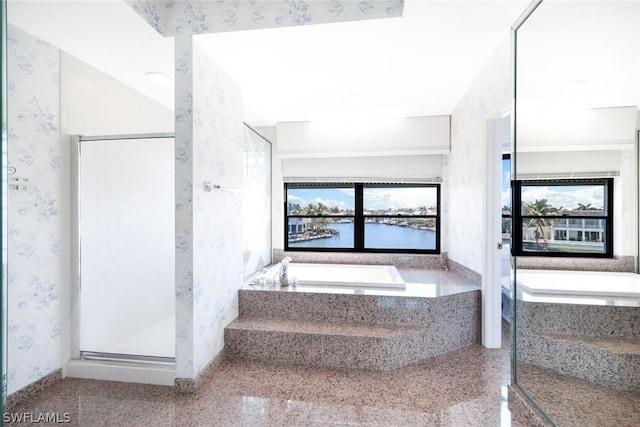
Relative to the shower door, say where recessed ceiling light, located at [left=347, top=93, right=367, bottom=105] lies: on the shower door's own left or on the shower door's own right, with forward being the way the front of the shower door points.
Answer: on the shower door's own left

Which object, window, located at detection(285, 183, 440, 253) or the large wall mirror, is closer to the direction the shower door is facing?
the large wall mirror

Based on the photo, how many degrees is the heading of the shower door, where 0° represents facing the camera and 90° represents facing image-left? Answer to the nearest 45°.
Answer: approximately 0°

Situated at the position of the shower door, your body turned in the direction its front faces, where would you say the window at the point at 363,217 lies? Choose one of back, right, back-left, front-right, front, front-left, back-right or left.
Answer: left

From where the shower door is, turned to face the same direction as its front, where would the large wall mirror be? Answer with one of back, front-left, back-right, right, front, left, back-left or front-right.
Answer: front-left
